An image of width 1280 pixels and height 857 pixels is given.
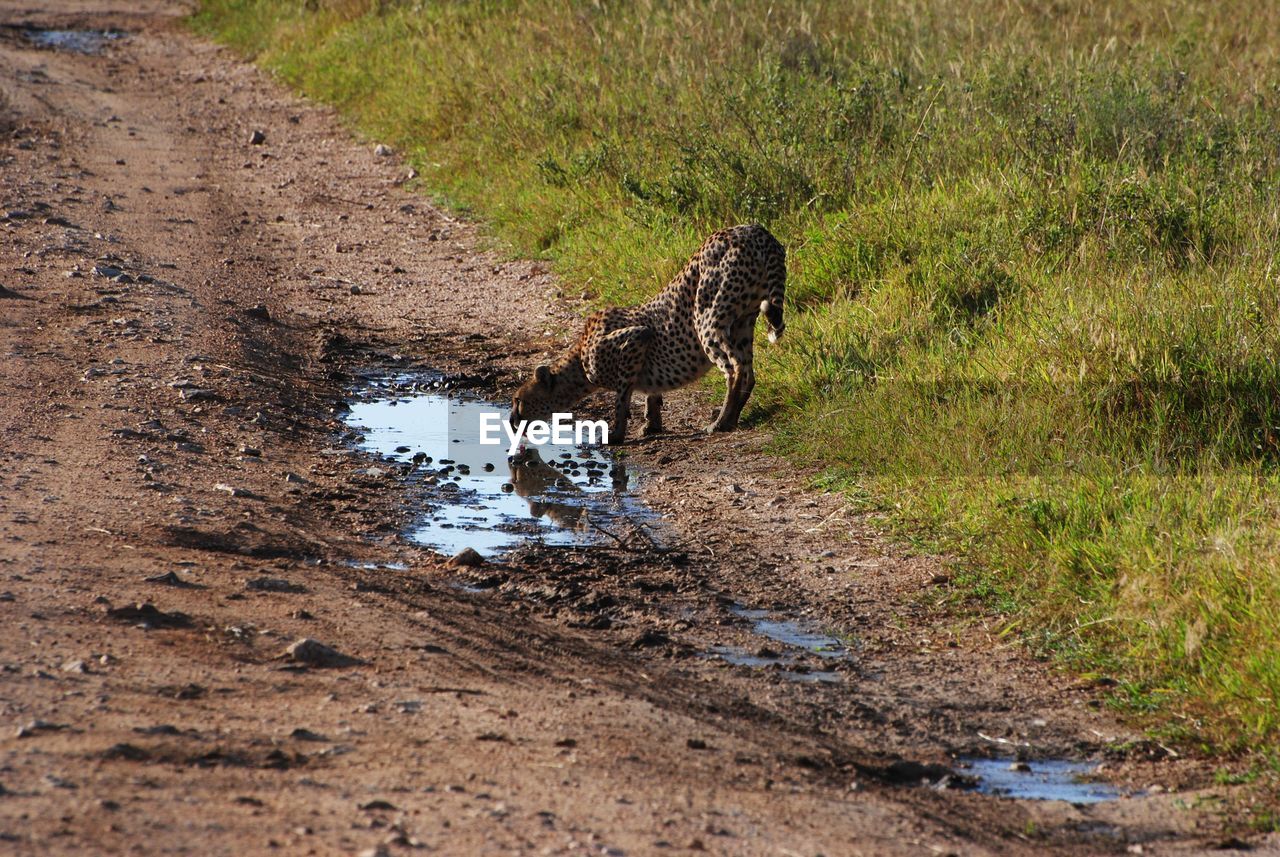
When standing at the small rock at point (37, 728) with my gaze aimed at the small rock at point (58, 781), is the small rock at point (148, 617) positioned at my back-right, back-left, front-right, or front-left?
back-left

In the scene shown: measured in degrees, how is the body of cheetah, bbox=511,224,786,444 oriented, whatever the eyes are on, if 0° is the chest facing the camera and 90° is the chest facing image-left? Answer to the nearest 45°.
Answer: approximately 90°

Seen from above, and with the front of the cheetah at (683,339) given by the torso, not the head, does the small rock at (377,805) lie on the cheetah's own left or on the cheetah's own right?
on the cheetah's own left

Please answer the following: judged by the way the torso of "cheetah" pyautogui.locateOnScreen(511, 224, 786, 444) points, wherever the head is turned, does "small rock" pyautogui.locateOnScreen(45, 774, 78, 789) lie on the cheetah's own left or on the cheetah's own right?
on the cheetah's own left

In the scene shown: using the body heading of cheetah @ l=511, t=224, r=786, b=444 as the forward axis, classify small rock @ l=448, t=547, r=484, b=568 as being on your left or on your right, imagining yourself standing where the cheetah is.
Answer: on your left

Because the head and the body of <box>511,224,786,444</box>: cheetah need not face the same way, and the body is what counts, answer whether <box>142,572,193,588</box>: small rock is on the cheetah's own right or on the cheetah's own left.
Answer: on the cheetah's own left

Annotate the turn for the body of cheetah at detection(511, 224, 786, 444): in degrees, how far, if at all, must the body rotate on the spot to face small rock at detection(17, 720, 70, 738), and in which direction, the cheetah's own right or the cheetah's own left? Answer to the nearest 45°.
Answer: approximately 90° to the cheetah's own left

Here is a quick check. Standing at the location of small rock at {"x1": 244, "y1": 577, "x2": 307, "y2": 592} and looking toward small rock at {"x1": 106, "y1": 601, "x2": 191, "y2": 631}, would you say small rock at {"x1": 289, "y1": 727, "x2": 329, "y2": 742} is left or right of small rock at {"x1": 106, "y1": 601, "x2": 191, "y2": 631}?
left

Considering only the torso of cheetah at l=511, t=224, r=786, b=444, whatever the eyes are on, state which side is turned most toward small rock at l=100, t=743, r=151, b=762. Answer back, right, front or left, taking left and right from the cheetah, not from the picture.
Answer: left

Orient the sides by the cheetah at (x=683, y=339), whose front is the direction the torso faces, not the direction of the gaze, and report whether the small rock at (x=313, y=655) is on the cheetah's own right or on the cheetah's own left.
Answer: on the cheetah's own left

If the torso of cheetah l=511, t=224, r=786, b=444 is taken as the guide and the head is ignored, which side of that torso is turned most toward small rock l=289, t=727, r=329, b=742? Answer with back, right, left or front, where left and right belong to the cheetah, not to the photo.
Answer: left
